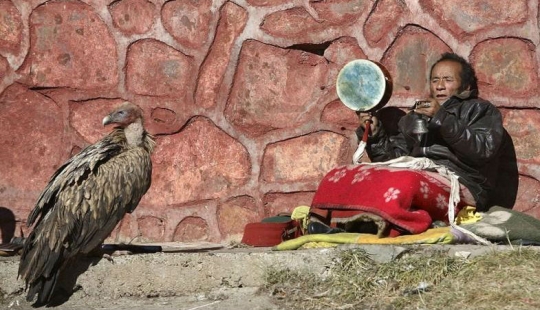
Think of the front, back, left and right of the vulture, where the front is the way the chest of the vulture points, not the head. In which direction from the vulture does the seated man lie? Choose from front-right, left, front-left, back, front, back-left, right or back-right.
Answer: front-right

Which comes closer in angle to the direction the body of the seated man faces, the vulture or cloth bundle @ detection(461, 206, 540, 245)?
the vulture

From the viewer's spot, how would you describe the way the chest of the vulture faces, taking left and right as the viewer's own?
facing away from the viewer and to the right of the viewer

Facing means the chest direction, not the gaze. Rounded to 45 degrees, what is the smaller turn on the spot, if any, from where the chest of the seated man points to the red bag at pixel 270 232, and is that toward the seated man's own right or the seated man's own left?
approximately 45° to the seated man's own right

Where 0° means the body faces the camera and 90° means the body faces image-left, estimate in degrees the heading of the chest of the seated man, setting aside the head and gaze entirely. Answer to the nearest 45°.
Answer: approximately 45°
